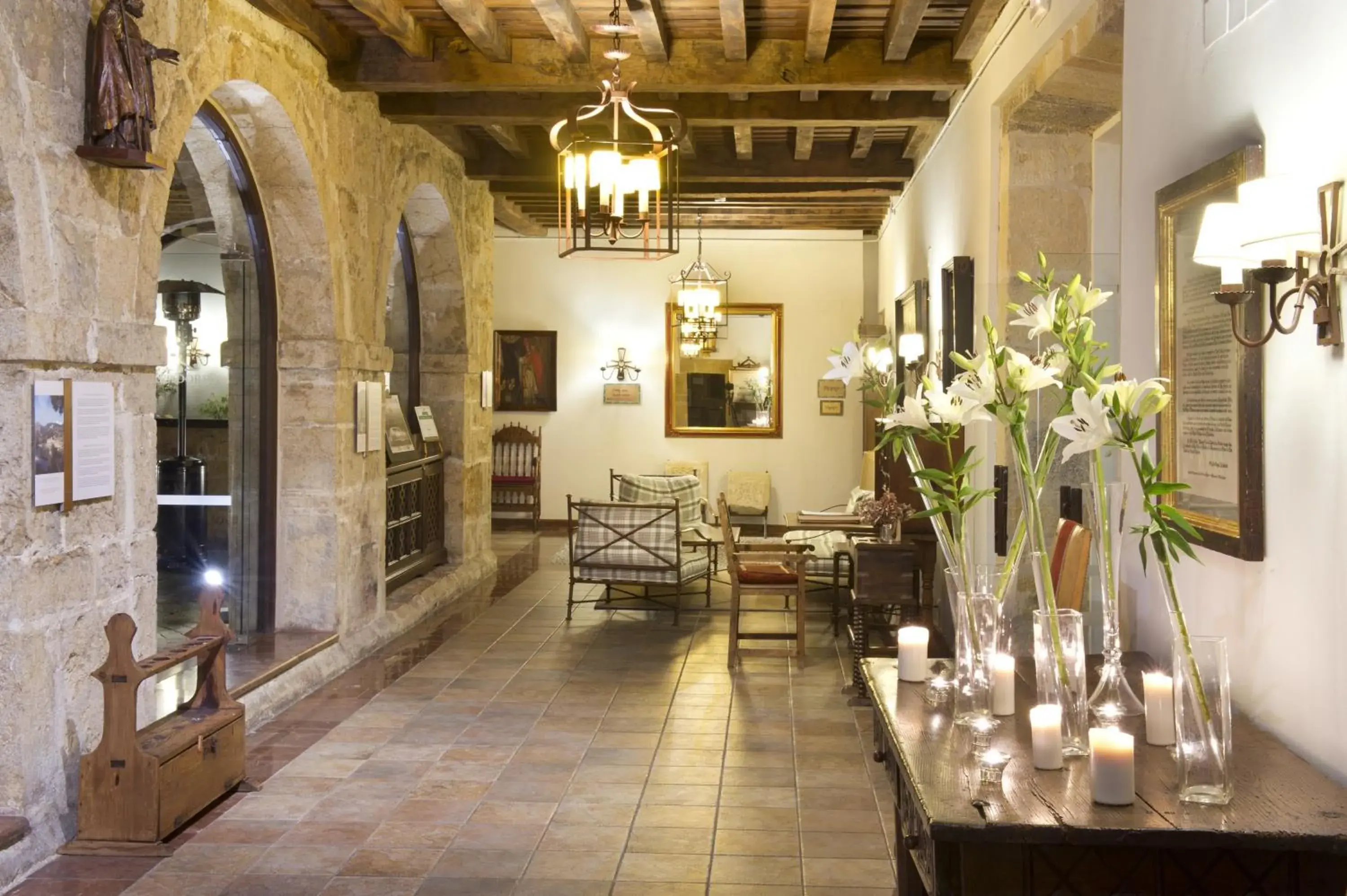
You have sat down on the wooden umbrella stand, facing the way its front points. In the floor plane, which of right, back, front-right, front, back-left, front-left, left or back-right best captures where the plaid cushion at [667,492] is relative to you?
left

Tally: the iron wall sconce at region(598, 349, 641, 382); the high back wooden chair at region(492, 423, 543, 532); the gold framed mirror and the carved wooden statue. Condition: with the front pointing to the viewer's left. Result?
0

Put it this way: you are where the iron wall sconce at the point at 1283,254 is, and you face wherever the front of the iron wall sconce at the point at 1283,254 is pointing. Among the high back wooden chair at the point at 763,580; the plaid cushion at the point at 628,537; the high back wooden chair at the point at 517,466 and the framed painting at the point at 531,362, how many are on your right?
4

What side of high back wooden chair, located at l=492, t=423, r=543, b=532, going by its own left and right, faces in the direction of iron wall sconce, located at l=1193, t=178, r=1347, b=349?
front

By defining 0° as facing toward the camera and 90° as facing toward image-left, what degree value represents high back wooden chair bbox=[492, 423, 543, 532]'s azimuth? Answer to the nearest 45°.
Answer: approximately 0°

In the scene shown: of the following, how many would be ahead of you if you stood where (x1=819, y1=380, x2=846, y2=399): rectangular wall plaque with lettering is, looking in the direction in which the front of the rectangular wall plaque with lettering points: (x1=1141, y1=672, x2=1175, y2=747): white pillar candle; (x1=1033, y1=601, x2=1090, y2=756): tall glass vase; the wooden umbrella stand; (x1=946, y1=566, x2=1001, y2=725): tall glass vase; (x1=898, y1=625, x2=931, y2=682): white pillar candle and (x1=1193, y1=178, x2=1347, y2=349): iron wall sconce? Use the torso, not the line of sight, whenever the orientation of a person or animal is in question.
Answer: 6

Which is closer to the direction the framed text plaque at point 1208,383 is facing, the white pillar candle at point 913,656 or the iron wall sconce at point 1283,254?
the white pillar candle

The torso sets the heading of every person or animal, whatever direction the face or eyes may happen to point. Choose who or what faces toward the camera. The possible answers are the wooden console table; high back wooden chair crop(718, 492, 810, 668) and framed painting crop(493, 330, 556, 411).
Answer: the framed painting

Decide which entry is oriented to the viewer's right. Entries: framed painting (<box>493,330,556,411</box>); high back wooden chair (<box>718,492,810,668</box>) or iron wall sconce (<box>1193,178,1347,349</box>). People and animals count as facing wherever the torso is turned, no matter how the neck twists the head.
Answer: the high back wooden chair

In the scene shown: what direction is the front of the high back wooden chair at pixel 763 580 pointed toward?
to the viewer's right

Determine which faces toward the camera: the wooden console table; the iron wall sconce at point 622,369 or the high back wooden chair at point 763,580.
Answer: the iron wall sconce

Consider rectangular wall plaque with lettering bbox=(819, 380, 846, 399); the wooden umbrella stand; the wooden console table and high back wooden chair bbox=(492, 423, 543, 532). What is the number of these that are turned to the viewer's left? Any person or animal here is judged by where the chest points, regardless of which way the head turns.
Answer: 1

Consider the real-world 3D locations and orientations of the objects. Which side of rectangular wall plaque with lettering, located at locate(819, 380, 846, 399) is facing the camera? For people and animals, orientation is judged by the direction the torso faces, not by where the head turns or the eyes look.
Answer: front

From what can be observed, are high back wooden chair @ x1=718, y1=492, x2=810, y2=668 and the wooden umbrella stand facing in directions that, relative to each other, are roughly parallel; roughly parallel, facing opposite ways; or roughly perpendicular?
roughly parallel

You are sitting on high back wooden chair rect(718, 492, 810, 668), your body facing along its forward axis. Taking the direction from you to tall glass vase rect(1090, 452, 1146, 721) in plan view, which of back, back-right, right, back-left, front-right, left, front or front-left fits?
right

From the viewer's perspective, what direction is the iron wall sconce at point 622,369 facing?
toward the camera

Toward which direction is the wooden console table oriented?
to the viewer's left

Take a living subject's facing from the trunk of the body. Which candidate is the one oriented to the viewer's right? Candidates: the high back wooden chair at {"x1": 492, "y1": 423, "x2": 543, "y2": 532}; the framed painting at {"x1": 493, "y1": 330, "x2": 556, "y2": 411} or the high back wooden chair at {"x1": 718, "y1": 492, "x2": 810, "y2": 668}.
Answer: the high back wooden chair at {"x1": 718, "y1": 492, "x2": 810, "y2": 668}

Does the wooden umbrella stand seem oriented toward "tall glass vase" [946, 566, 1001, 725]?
yes

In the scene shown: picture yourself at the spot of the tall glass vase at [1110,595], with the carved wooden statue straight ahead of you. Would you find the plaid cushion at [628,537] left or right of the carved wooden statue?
right
